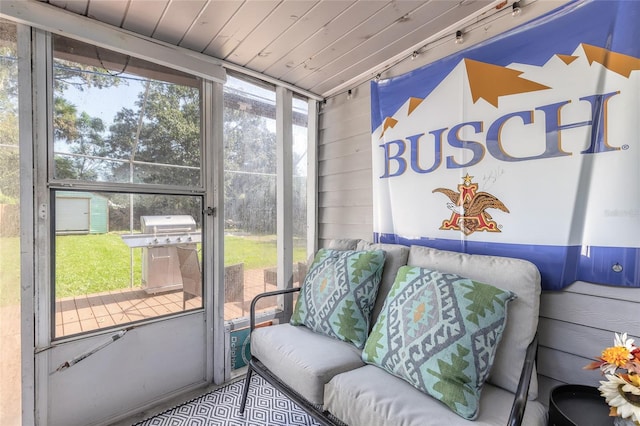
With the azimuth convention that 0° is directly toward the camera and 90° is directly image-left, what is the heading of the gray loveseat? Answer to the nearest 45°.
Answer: approximately 45°

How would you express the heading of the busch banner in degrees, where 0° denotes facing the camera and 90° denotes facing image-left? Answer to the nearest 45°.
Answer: approximately 45°

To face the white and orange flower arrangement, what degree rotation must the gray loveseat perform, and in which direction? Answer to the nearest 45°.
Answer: approximately 135° to its left

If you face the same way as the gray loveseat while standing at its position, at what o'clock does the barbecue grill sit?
The barbecue grill is roughly at 2 o'clock from the gray loveseat.
